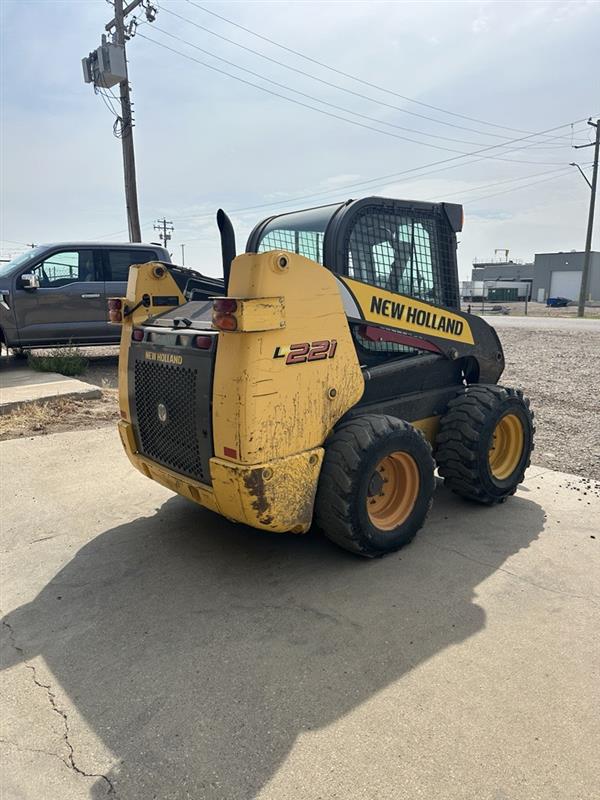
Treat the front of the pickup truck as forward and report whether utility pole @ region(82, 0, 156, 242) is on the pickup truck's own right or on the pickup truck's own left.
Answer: on the pickup truck's own right

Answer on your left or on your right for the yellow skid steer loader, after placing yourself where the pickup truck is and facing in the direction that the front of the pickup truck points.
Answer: on your left

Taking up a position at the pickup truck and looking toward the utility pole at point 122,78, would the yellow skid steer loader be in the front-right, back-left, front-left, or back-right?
back-right

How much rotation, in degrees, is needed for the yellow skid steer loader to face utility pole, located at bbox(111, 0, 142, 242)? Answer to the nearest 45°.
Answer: approximately 90° to its left

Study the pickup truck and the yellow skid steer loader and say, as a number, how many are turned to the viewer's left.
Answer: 1

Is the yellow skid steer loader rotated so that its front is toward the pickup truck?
no

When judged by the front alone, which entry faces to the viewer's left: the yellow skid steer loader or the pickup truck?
the pickup truck

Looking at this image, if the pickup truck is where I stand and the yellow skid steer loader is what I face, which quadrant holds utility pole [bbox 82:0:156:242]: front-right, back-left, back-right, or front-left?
back-left

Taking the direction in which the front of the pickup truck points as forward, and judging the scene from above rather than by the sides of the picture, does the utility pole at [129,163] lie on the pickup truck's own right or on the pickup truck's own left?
on the pickup truck's own right

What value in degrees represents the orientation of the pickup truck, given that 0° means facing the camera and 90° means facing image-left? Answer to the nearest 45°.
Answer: approximately 90°

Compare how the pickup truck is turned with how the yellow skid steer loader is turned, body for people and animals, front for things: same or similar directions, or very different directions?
very different directions

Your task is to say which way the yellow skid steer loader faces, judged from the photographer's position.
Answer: facing away from the viewer and to the right of the viewer
